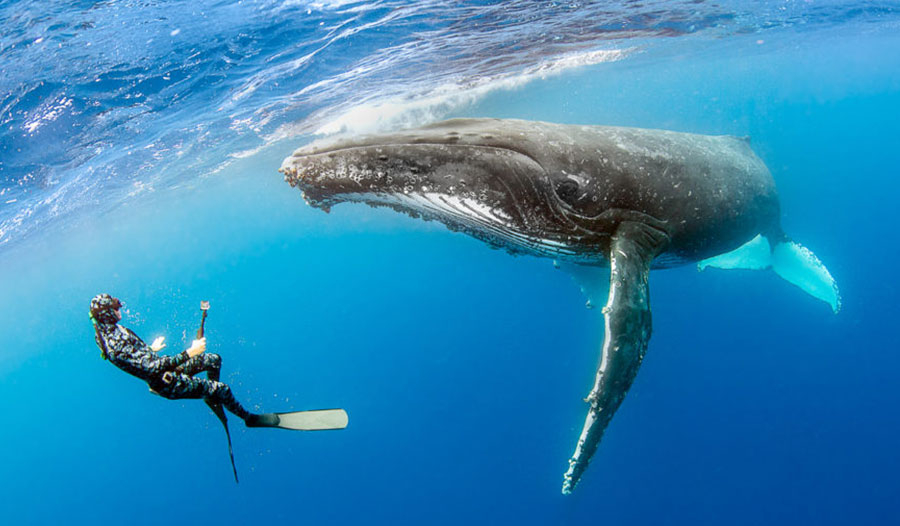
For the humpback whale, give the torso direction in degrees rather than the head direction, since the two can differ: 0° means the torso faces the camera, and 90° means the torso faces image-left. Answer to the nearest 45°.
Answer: approximately 45°

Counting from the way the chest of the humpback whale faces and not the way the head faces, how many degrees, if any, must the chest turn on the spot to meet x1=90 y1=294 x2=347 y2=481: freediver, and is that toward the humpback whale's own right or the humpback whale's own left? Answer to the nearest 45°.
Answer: approximately 45° to the humpback whale's own right
